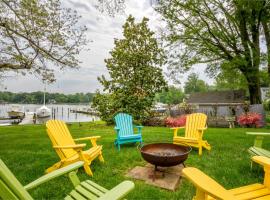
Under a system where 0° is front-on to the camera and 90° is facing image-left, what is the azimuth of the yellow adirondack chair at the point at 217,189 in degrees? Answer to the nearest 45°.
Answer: approximately 135°

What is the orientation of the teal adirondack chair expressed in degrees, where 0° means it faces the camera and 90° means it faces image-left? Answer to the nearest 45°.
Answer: approximately 315°

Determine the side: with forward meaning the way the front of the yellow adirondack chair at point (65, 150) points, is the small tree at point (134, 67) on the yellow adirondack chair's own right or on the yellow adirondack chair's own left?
on the yellow adirondack chair's own left

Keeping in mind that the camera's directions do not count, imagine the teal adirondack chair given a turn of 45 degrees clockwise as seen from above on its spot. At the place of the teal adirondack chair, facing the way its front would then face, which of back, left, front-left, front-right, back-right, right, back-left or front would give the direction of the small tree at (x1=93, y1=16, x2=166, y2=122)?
back

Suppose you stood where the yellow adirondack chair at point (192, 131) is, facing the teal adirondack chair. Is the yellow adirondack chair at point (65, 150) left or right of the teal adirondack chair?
left

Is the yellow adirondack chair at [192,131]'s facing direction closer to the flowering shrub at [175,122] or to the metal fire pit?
the metal fire pit

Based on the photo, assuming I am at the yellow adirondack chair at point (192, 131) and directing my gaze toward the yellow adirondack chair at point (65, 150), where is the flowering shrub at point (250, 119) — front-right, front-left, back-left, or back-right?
back-right
